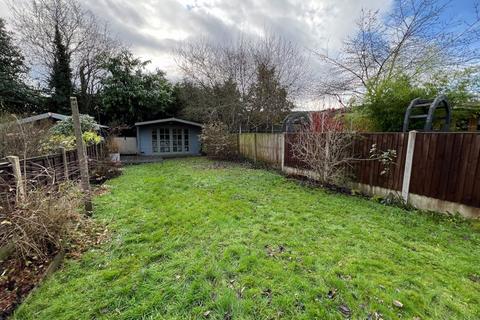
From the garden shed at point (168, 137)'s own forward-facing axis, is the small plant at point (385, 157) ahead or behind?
ahead

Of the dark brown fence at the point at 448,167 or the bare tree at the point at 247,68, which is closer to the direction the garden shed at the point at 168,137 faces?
the dark brown fence

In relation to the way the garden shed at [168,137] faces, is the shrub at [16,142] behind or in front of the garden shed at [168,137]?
in front

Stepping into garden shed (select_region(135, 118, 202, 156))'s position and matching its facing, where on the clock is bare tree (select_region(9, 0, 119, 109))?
The bare tree is roughly at 4 o'clock from the garden shed.

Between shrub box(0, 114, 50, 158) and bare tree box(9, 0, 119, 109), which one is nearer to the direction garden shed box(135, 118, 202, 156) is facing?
the shrub

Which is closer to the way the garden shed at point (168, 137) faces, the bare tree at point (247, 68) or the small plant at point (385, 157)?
the small plant

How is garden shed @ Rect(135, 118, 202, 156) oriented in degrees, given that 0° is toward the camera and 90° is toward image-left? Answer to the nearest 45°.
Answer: approximately 0°

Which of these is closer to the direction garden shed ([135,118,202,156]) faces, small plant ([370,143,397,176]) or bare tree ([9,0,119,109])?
the small plant
